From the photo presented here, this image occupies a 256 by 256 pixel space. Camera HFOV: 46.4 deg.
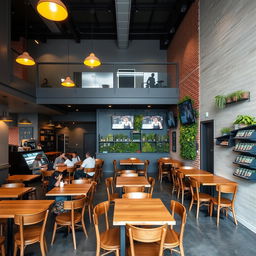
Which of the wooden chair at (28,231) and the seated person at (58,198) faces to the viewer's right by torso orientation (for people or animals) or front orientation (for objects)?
the seated person

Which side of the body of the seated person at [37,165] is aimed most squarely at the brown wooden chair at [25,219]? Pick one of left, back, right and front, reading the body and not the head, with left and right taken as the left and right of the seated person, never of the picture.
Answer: right

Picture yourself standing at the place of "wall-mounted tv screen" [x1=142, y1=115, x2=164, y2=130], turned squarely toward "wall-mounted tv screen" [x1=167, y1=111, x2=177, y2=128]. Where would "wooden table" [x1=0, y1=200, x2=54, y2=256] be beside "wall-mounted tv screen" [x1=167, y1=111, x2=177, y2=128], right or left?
right

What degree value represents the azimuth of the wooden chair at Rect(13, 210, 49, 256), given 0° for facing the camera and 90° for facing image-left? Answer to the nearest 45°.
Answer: approximately 135°

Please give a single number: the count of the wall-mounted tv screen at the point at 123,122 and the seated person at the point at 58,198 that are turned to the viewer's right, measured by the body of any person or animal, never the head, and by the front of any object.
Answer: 1

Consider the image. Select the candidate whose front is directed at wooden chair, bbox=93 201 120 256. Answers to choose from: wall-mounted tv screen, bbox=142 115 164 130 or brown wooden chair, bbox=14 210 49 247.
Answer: the wall-mounted tv screen

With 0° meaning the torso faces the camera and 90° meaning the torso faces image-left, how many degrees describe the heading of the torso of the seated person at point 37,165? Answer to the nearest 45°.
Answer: approximately 270°
